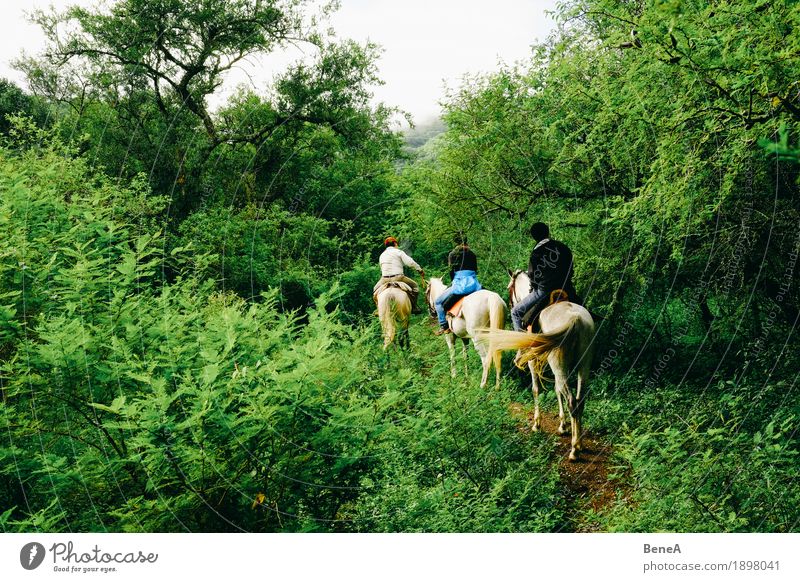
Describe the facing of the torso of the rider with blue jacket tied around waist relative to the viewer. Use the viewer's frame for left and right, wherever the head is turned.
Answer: facing away from the viewer and to the left of the viewer

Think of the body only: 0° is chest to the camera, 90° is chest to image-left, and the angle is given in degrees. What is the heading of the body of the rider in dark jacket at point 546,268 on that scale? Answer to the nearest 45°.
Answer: approximately 135°

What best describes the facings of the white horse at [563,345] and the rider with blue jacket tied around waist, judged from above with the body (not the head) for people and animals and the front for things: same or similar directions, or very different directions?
same or similar directions

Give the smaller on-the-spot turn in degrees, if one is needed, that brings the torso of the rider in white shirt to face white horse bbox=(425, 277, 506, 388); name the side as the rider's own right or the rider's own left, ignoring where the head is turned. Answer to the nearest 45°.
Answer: approximately 135° to the rider's own right

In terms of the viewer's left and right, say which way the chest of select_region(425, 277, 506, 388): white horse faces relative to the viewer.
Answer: facing away from the viewer and to the left of the viewer

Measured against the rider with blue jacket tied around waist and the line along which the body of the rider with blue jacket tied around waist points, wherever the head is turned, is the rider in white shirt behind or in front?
in front

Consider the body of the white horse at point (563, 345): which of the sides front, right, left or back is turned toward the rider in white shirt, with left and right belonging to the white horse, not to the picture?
front

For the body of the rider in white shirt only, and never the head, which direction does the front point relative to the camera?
away from the camera

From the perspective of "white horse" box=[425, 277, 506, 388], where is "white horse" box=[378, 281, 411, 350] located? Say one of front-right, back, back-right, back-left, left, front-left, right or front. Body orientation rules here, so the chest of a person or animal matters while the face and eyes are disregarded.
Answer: front

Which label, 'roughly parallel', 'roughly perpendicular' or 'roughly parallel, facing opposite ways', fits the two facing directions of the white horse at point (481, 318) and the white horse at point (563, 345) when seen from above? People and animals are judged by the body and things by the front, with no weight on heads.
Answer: roughly parallel

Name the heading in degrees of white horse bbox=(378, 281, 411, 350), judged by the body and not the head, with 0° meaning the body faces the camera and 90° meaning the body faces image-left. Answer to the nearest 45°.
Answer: approximately 180°

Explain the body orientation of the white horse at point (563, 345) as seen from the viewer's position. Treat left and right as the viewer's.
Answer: facing away from the viewer and to the left of the viewer
